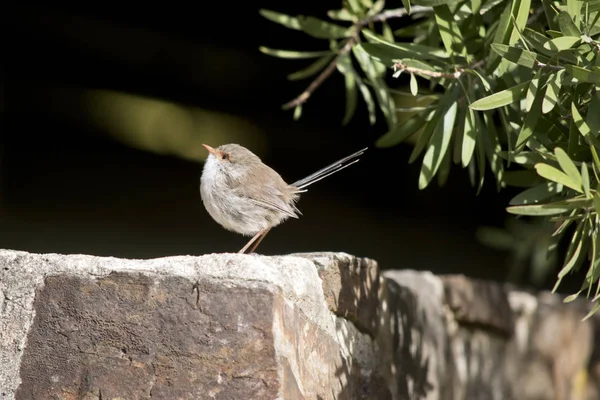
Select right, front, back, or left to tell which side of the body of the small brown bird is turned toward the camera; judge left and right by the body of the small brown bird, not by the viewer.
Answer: left
